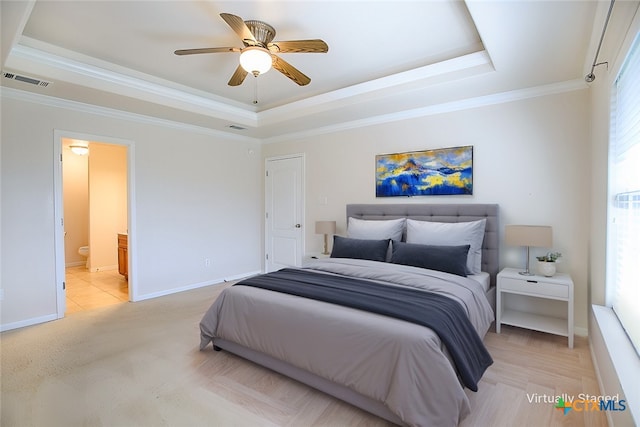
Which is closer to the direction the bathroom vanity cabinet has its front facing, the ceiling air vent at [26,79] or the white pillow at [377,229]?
the ceiling air vent

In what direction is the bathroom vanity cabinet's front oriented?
to the viewer's left

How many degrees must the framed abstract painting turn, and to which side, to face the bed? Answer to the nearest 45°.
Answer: approximately 45° to its left

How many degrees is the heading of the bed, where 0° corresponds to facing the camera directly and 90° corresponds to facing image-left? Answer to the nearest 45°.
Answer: approximately 45°

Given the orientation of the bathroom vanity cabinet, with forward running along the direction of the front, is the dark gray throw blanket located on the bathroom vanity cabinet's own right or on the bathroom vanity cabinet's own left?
on the bathroom vanity cabinet's own left

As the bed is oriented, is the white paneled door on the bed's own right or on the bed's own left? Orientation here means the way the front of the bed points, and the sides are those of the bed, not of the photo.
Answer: on the bed's own right

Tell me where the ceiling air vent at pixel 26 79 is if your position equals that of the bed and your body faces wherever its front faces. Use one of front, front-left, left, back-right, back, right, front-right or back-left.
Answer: front-right
